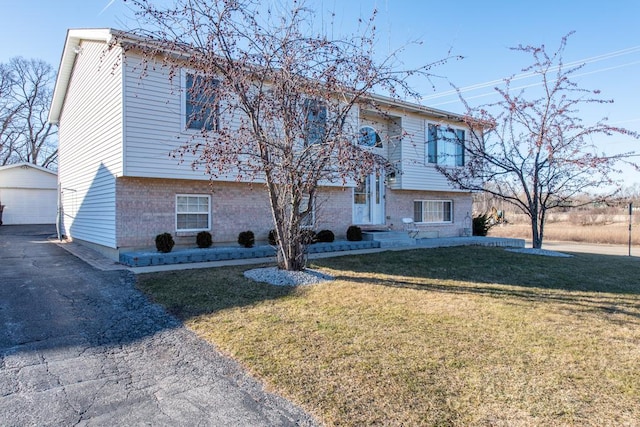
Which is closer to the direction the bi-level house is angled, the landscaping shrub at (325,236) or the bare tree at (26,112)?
the landscaping shrub

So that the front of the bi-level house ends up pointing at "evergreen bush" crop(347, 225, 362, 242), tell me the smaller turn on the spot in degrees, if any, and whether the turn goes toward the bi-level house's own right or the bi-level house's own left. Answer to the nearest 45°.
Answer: approximately 45° to the bi-level house's own left

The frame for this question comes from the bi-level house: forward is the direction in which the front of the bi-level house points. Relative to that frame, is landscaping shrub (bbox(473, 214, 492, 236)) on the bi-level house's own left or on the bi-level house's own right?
on the bi-level house's own left

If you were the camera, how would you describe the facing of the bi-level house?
facing the viewer and to the right of the viewer

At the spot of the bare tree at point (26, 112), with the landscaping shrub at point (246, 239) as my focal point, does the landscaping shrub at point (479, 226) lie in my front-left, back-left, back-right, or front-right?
front-left
